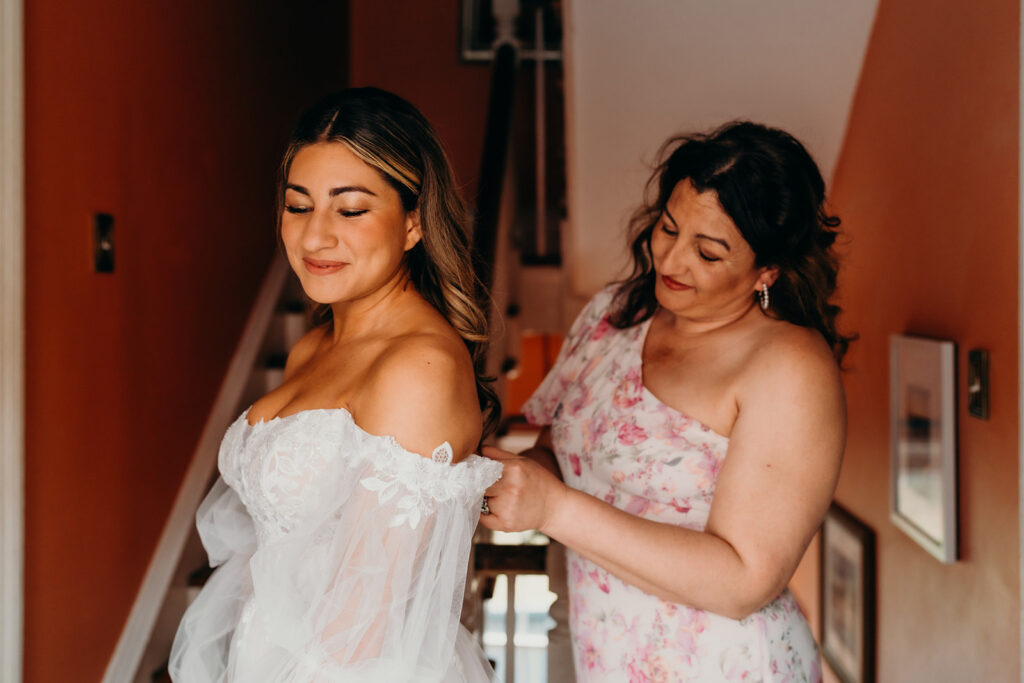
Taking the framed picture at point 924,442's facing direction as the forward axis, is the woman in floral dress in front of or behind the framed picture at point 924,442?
in front

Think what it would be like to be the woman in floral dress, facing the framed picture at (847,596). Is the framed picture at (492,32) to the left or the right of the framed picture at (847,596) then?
left

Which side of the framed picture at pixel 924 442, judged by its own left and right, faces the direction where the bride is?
front

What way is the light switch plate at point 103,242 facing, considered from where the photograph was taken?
facing the viewer and to the right of the viewer

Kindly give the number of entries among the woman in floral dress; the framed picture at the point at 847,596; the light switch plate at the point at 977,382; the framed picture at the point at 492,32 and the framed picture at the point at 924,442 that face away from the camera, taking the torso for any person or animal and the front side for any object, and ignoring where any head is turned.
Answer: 0

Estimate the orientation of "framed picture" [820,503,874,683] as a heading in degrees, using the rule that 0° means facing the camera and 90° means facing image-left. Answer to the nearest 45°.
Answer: approximately 45°

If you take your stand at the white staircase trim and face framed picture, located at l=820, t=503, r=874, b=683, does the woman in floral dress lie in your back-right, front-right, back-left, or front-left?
front-right

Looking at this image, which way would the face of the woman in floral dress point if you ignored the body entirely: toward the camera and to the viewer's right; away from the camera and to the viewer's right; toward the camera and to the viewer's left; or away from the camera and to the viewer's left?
toward the camera and to the viewer's left

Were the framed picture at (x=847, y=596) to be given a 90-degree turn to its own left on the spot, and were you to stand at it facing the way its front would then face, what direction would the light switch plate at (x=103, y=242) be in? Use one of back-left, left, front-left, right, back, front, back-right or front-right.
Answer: right

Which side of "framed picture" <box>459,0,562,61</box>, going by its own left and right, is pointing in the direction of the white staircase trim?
front

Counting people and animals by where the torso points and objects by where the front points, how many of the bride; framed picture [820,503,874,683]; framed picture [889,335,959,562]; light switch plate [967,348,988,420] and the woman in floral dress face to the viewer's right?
0

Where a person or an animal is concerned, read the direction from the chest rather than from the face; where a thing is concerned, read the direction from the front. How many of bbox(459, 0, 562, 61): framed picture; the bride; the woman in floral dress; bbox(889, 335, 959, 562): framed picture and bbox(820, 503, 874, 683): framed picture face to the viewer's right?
0

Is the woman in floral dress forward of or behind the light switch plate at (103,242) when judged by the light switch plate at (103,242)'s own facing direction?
forward

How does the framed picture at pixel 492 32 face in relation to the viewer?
toward the camera

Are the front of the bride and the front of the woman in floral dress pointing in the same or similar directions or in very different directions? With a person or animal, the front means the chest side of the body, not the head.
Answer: same or similar directions
